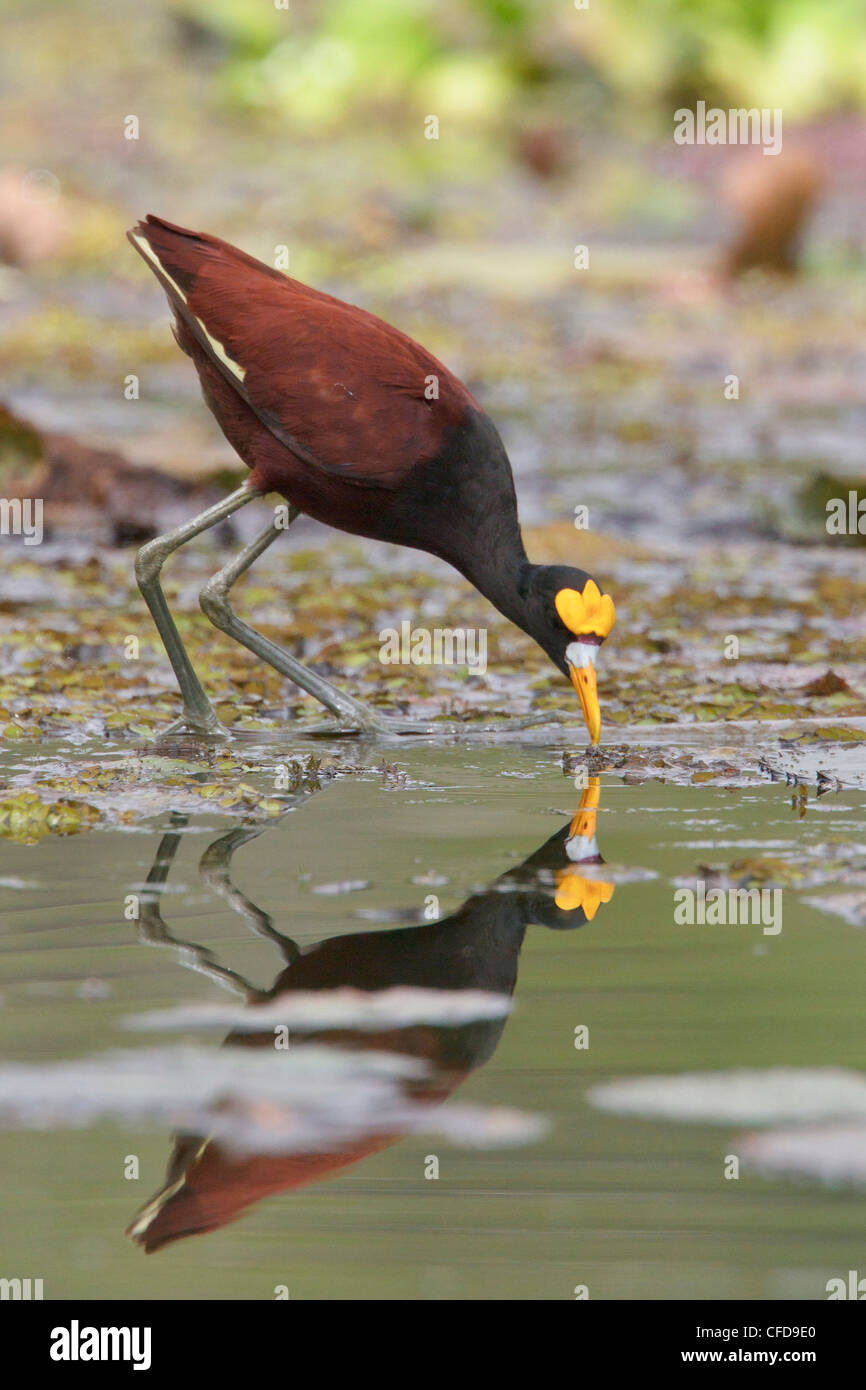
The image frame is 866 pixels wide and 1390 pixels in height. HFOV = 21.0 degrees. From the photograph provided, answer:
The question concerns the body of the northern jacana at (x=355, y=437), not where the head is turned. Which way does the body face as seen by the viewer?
to the viewer's right
